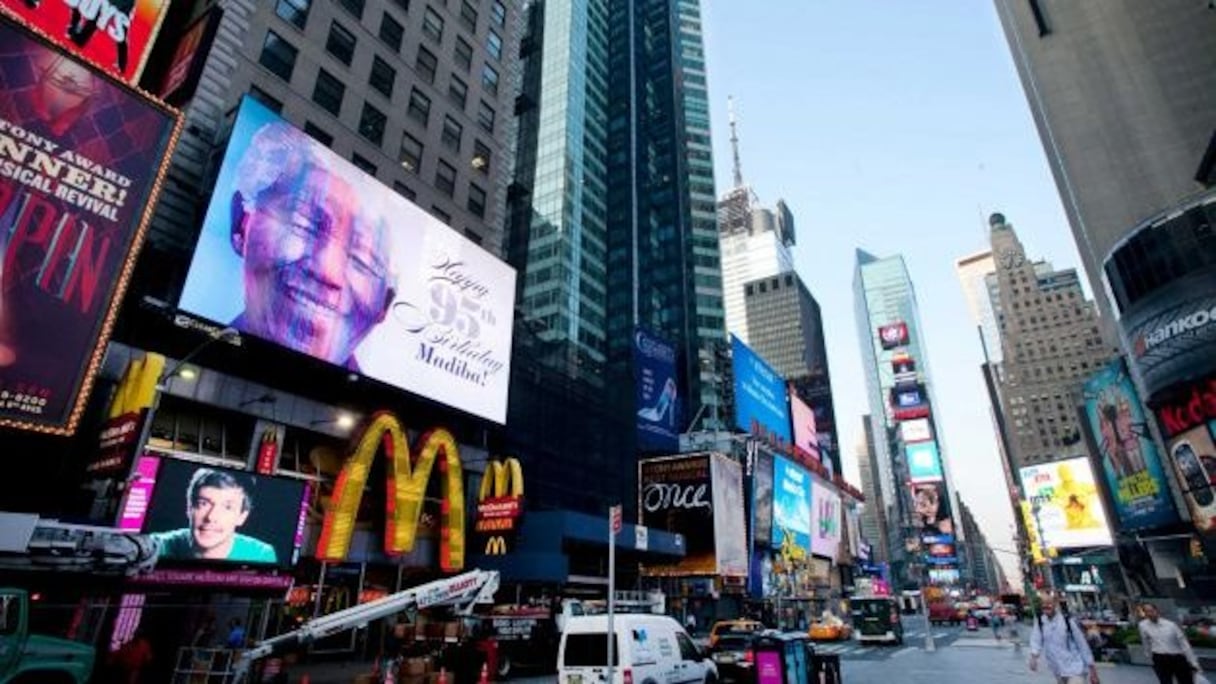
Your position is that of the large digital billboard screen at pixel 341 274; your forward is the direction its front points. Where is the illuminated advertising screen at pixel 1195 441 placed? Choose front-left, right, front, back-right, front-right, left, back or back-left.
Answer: front-left

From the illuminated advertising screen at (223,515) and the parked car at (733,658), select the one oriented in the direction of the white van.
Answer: the illuminated advertising screen

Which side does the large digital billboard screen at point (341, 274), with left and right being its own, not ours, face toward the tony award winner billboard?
right

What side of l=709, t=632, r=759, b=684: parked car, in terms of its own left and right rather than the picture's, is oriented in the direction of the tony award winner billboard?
back

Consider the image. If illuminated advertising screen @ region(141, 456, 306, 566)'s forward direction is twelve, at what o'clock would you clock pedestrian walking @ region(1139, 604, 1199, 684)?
The pedestrian walking is roughly at 12 o'clock from the illuminated advertising screen.

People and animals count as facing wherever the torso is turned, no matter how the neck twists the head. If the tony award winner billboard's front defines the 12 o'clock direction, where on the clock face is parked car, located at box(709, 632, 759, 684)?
The parked car is roughly at 11 o'clock from the tony award winner billboard.

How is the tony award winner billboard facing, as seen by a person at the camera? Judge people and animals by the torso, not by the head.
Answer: facing the viewer and to the right of the viewer

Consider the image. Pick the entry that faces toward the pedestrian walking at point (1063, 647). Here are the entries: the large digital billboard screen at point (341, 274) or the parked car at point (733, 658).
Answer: the large digital billboard screen

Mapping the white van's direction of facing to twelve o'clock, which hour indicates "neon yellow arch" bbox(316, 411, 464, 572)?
The neon yellow arch is roughly at 9 o'clock from the white van.

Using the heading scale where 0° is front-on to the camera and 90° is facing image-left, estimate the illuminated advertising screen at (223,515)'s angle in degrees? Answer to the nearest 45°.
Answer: approximately 315°

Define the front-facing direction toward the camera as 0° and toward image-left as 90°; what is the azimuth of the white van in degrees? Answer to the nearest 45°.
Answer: approximately 225°

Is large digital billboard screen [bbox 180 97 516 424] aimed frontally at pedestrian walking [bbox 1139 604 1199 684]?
yes

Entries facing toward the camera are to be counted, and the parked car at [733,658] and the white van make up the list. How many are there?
0

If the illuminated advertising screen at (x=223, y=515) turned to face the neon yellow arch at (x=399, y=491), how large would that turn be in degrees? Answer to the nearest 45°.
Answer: approximately 90° to its left

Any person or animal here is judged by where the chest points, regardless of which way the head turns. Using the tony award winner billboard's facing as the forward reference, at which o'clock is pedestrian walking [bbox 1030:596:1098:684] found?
The pedestrian walking is roughly at 12 o'clock from the tony award winner billboard.
